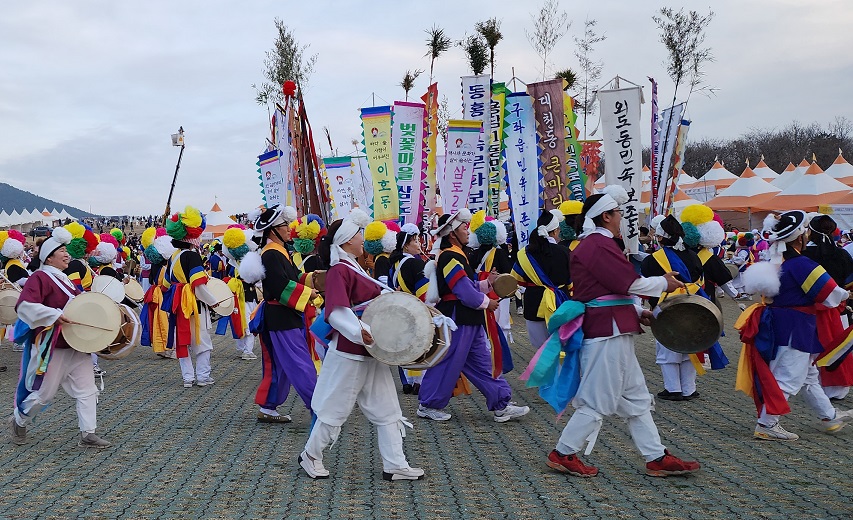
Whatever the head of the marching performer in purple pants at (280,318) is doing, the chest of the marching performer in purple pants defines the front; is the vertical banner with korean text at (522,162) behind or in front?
in front

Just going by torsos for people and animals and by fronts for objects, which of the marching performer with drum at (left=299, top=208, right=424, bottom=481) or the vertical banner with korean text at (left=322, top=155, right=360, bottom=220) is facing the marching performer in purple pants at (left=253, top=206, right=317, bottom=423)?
the vertical banner with korean text

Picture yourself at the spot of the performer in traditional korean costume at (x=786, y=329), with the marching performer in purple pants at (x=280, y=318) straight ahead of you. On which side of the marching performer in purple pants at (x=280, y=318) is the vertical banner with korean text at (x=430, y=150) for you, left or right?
right

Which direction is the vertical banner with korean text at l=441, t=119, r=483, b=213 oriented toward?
toward the camera

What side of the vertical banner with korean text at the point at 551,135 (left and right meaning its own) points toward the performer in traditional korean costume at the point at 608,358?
front

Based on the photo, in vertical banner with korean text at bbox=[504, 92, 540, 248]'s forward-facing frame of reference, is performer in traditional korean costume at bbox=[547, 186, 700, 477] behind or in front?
in front

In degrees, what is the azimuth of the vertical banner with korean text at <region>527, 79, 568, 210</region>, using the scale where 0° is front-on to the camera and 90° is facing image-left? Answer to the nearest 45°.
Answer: approximately 0°

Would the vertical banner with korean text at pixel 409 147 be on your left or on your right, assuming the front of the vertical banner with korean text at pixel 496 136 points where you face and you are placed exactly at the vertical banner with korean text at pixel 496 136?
on your right

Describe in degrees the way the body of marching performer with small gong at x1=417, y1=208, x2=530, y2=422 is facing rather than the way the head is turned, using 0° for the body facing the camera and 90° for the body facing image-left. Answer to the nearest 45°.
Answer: approximately 270°

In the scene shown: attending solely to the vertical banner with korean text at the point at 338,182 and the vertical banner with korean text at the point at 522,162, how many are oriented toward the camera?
2

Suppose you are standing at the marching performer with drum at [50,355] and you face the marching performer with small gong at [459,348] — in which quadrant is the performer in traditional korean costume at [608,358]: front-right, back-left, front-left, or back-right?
front-right

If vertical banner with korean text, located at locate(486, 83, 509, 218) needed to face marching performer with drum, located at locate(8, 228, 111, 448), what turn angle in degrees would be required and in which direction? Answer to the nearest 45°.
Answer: approximately 45° to its right

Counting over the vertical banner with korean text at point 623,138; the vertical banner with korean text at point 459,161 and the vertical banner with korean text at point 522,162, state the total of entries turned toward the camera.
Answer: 3

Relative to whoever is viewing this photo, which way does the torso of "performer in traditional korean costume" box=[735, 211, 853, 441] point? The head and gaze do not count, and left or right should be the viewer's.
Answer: facing away from the viewer and to the right of the viewer
